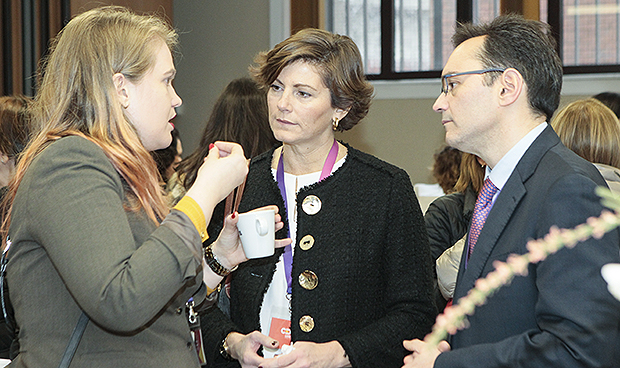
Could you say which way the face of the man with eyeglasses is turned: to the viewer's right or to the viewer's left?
to the viewer's left

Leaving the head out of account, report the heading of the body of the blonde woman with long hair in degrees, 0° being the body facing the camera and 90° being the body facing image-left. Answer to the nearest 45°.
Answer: approximately 270°

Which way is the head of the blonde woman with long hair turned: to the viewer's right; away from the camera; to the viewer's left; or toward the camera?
to the viewer's right

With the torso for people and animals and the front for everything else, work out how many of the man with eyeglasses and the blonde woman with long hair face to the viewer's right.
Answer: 1

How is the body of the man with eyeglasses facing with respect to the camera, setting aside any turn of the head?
to the viewer's left
